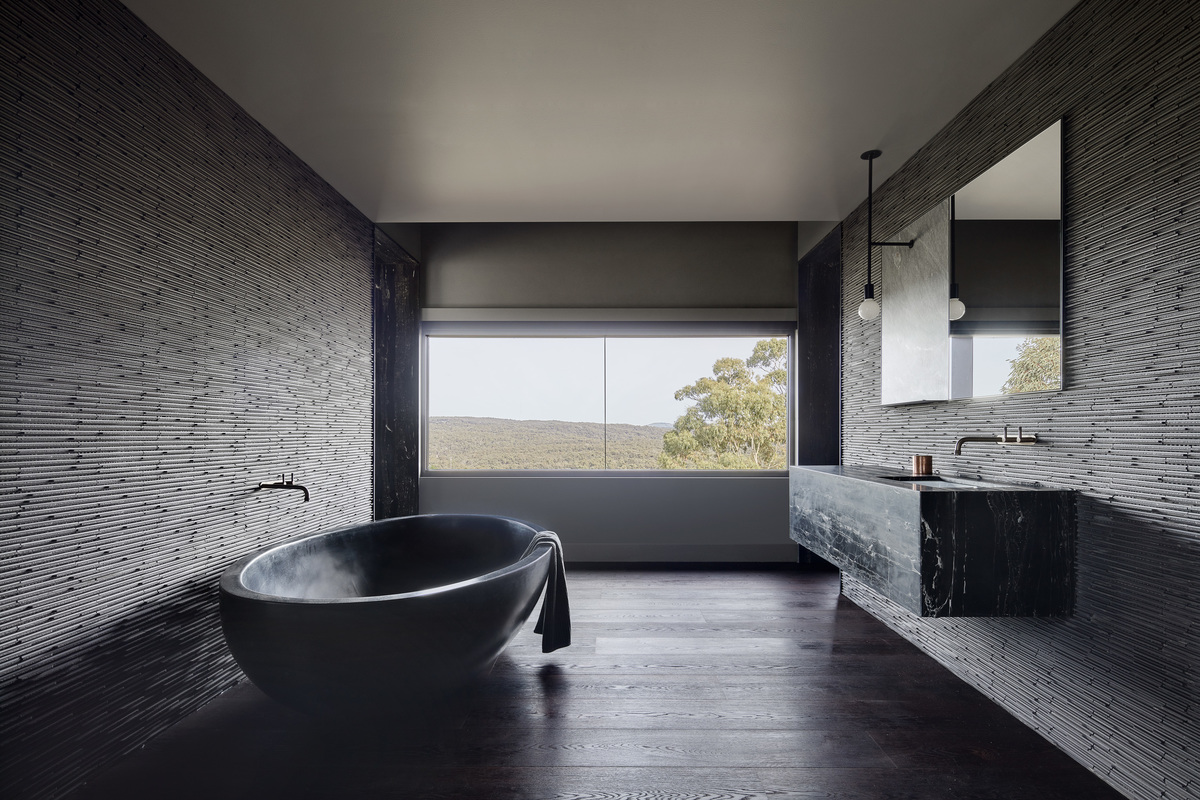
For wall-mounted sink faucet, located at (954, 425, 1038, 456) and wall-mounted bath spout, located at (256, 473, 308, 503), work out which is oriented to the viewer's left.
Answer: wall-mounted sink faucet, located at (954, 425, 1038, 456)

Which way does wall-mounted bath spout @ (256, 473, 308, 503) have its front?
to the viewer's right

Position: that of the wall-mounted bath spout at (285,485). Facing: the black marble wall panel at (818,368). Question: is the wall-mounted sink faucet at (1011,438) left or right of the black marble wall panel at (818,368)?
right

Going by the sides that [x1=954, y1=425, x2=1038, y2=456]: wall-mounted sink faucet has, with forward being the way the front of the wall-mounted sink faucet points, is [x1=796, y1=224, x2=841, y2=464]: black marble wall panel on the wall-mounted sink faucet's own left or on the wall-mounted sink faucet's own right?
on the wall-mounted sink faucet's own right

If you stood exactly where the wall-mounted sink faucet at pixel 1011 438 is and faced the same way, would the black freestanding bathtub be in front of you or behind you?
in front

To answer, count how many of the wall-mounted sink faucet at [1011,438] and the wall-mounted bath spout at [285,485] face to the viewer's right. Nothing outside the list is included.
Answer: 1

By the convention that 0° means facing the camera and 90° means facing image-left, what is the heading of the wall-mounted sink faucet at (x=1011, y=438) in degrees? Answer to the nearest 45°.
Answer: approximately 90°

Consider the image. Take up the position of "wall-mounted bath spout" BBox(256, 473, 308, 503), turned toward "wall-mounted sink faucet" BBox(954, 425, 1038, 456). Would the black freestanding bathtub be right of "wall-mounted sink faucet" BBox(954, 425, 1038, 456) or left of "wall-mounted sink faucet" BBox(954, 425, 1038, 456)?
right

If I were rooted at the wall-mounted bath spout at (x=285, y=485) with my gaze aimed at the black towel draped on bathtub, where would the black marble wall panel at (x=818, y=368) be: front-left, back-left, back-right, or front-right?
front-left

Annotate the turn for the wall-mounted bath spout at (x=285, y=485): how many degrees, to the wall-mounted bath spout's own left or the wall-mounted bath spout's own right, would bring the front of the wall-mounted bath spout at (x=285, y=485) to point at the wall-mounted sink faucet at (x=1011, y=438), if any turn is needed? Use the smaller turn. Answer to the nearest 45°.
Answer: approximately 45° to the wall-mounted bath spout's own right

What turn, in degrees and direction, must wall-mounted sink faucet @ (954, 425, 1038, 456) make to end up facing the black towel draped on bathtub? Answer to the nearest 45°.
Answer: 0° — it already faces it

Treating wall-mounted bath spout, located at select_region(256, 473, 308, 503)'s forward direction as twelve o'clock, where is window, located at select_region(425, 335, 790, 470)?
The window is roughly at 11 o'clock from the wall-mounted bath spout.

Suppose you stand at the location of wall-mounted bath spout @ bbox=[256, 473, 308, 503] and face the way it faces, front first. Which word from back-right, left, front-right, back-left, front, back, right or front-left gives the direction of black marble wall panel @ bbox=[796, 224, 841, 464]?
front
